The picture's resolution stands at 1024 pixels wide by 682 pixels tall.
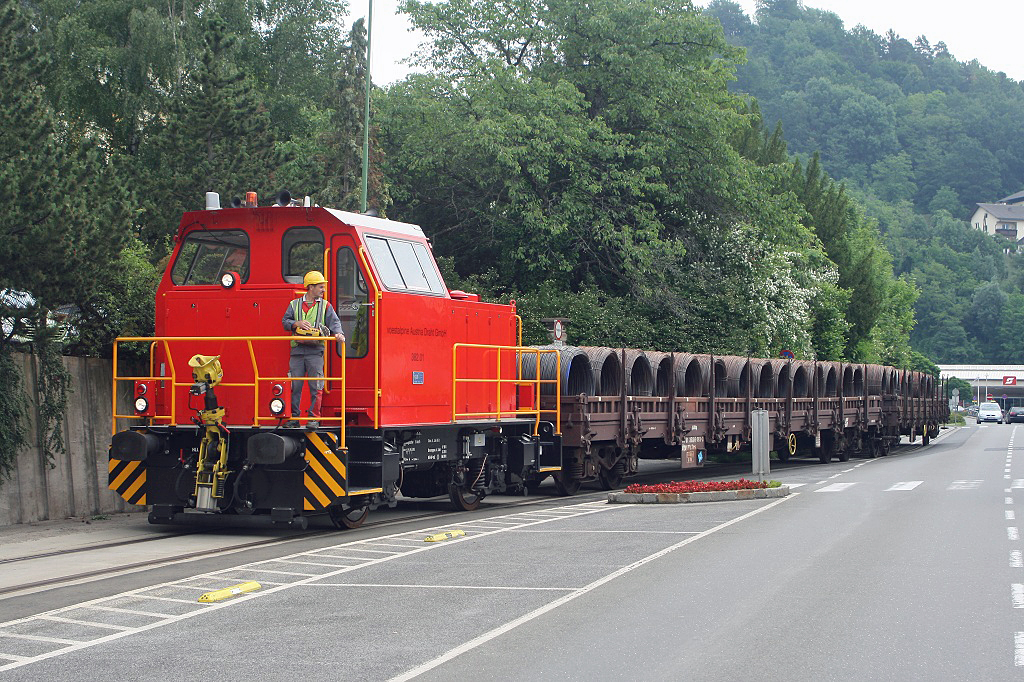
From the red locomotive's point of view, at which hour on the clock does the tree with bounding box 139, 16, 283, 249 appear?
The tree is roughly at 4 o'clock from the red locomotive.

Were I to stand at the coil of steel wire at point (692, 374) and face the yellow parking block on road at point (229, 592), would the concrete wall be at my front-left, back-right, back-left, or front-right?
front-right

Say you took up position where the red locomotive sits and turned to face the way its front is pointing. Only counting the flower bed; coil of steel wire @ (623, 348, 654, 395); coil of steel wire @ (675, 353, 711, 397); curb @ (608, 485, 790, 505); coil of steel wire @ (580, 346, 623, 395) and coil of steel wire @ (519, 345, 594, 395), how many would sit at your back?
6

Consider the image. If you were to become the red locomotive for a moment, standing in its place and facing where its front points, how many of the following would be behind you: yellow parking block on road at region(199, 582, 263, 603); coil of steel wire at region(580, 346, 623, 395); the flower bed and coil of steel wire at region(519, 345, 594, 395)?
3

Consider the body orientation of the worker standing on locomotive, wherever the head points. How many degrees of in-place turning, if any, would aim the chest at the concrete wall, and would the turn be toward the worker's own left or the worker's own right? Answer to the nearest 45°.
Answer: approximately 135° to the worker's own right

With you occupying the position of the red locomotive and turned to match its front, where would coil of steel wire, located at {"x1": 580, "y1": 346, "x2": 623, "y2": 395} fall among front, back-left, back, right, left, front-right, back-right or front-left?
back

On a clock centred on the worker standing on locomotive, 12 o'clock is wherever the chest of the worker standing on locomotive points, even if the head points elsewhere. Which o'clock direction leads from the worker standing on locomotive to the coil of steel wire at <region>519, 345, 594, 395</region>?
The coil of steel wire is roughly at 7 o'clock from the worker standing on locomotive.

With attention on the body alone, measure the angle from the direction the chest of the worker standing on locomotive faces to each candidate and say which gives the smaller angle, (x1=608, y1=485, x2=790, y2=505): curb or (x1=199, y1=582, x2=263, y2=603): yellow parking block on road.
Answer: the yellow parking block on road

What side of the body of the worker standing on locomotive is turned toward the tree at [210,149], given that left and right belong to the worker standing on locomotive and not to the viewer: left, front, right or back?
back

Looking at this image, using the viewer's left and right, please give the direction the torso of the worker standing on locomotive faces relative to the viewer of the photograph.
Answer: facing the viewer

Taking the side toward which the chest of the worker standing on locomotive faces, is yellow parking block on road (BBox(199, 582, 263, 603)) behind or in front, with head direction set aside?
in front

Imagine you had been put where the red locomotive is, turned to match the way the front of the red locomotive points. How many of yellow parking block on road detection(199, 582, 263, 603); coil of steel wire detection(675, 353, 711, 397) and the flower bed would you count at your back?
2

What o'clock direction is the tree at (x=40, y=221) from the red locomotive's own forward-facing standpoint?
The tree is roughly at 2 o'clock from the red locomotive.

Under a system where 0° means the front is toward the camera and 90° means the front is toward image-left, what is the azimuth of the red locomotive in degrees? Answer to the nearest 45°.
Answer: approximately 45°

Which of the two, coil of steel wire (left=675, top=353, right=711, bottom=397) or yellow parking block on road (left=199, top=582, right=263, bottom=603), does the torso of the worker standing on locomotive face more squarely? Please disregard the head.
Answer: the yellow parking block on road
